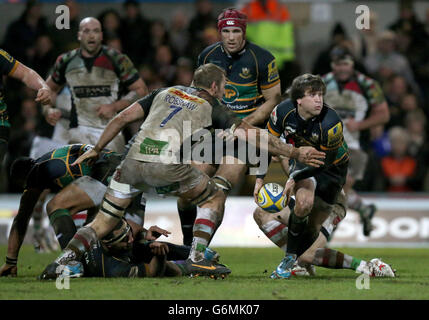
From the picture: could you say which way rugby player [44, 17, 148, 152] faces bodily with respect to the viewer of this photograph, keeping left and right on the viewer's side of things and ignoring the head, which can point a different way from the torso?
facing the viewer

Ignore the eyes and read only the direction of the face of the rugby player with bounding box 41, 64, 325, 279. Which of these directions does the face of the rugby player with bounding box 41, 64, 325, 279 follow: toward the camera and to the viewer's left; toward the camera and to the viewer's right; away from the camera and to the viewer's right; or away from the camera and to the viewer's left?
away from the camera and to the viewer's right

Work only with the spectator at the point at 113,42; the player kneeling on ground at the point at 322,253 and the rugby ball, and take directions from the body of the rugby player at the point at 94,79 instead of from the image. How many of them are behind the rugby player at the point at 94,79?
1

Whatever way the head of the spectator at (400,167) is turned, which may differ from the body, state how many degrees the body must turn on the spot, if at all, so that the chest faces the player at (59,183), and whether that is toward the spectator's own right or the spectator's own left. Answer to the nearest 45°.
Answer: approximately 45° to the spectator's own right

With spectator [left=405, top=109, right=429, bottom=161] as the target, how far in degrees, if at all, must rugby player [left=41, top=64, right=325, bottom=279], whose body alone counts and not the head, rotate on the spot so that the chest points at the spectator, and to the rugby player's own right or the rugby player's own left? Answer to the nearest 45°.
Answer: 0° — they already face them

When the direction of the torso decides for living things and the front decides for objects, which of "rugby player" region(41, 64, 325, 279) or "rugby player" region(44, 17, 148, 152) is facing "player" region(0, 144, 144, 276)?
"rugby player" region(44, 17, 148, 152)

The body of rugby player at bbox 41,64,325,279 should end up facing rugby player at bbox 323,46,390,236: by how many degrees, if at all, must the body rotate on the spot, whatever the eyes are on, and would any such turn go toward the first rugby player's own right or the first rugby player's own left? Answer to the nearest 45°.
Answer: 0° — they already face them

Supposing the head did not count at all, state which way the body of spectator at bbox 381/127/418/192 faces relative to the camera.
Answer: toward the camera

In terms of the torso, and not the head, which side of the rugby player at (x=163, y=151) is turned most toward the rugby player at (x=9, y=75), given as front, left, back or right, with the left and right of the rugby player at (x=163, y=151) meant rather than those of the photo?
left

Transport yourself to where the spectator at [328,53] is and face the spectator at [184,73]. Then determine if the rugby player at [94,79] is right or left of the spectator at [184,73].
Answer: left

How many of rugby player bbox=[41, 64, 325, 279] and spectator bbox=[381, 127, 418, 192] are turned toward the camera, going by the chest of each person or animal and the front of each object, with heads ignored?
1

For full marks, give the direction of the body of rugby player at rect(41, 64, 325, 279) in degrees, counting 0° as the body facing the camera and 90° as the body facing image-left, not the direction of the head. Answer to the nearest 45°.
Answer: approximately 225°

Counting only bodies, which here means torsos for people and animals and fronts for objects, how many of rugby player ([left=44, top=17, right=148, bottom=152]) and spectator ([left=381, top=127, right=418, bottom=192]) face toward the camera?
2

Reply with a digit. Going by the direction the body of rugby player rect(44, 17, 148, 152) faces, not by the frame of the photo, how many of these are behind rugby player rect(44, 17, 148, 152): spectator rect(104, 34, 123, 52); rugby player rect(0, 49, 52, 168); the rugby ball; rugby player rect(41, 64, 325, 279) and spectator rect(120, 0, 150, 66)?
2
